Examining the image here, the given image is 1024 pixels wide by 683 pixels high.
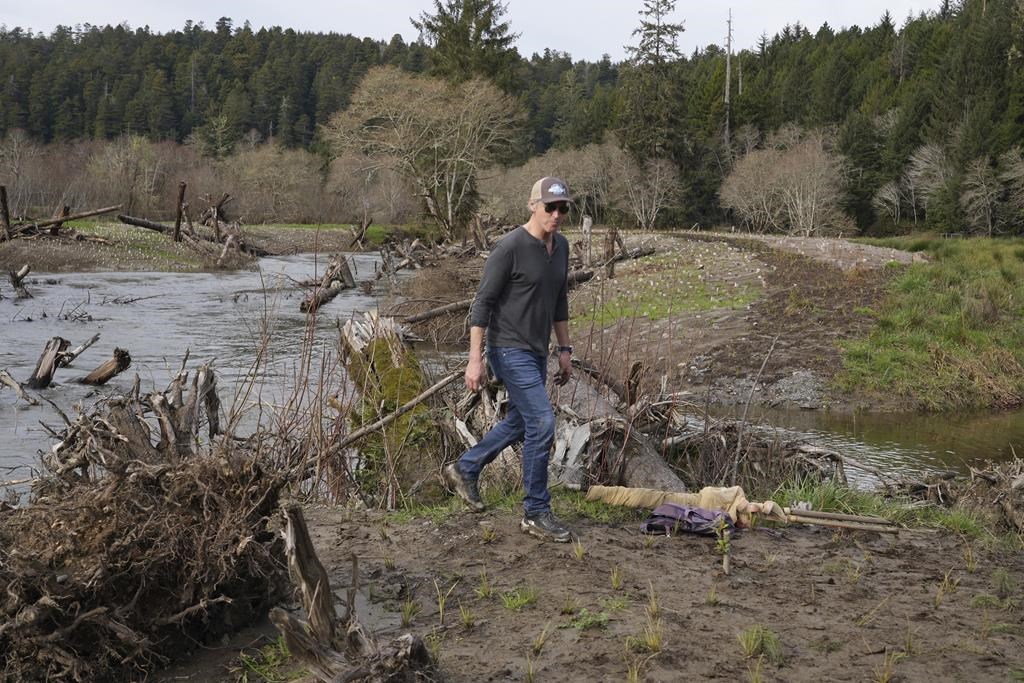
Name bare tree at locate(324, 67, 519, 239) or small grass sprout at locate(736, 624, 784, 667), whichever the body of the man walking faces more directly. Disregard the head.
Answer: the small grass sprout

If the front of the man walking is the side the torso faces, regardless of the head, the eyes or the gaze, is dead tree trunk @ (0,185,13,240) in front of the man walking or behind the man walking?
behind

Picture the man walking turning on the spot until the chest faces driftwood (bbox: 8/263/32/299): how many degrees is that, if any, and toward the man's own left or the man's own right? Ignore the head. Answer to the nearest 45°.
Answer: approximately 180°

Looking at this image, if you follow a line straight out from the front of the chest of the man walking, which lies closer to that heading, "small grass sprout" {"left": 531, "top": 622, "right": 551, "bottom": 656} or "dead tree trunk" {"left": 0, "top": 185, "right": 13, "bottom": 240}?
the small grass sprout

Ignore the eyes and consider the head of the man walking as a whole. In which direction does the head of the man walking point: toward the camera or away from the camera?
toward the camera

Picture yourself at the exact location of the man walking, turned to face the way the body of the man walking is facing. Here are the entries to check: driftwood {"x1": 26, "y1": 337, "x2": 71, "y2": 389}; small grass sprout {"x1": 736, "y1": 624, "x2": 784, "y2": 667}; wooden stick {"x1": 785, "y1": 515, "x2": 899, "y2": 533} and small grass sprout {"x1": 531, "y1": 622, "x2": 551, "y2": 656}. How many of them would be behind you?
1

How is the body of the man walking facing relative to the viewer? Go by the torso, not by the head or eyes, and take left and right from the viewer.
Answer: facing the viewer and to the right of the viewer

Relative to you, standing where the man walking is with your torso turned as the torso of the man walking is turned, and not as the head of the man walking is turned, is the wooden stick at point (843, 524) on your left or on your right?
on your left

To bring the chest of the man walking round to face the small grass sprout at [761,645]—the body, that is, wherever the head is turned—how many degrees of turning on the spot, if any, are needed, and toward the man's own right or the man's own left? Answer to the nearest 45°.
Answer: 0° — they already face it
